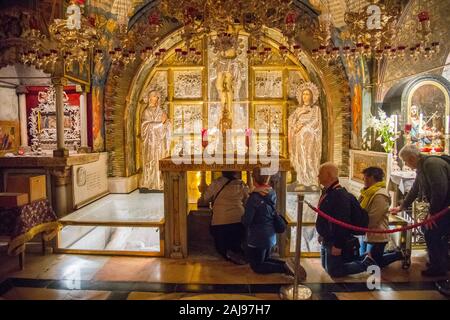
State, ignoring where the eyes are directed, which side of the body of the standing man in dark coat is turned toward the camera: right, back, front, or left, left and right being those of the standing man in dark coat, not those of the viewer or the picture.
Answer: left

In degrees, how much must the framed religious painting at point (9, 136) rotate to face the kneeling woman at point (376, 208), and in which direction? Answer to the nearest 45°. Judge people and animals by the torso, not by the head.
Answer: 0° — it already faces them

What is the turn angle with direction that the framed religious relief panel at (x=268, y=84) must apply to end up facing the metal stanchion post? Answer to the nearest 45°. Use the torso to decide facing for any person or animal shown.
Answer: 0° — it already faces it

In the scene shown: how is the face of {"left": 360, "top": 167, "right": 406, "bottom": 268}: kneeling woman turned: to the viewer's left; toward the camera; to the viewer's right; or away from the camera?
to the viewer's left

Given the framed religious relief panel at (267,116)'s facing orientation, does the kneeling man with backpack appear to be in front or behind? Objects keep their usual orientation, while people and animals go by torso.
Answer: in front

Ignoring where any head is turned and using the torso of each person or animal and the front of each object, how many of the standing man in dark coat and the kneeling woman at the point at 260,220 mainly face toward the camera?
0

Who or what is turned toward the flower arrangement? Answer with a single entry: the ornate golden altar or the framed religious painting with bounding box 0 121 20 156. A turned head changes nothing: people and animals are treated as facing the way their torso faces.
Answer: the framed religious painting

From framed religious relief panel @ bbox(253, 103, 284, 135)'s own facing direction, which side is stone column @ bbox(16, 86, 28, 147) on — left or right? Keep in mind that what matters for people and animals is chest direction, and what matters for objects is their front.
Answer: on its right

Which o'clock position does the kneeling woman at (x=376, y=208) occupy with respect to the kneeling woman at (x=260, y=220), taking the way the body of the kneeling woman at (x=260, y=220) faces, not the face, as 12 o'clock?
the kneeling woman at (x=376, y=208) is roughly at 4 o'clock from the kneeling woman at (x=260, y=220).

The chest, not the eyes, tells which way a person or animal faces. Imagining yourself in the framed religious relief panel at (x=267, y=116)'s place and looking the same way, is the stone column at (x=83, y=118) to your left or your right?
on your right

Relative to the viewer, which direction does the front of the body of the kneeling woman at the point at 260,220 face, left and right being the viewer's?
facing away from the viewer and to the left of the viewer

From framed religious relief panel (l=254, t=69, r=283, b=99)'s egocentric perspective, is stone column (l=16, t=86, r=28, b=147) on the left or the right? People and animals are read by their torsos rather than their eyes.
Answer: on its right

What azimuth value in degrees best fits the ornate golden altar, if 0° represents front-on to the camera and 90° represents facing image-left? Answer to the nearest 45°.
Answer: approximately 0°

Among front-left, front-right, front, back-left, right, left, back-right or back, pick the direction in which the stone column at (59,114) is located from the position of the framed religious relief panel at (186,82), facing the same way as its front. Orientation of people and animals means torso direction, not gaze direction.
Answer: front-right

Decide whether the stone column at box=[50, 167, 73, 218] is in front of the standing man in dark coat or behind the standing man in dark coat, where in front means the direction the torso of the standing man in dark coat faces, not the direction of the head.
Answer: in front
